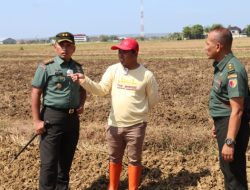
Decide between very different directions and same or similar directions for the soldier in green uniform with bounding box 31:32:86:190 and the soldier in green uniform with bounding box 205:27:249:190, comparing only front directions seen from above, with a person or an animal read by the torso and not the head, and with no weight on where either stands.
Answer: very different directions

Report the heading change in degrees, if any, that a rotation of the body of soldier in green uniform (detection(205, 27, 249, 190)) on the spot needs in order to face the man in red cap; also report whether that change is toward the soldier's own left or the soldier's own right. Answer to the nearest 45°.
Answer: approximately 45° to the soldier's own right

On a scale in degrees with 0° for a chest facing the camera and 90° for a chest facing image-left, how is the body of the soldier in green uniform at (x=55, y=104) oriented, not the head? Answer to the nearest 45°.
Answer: approximately 315°

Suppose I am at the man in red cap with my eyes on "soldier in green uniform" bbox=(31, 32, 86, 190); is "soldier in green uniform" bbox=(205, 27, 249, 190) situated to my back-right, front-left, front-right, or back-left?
back-left

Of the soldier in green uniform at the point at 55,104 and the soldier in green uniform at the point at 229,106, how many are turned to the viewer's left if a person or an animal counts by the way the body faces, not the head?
1

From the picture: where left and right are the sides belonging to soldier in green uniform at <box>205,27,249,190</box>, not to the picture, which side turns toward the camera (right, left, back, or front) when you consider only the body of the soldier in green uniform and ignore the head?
left
